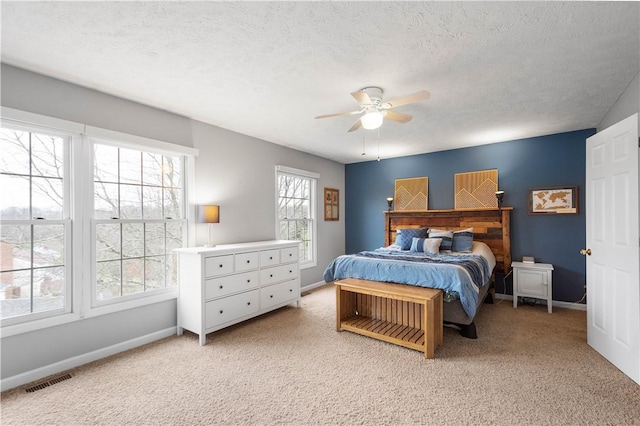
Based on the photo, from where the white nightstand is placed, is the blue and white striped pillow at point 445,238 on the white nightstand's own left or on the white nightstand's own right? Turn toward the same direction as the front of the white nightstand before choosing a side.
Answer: on the white nightstand's own right

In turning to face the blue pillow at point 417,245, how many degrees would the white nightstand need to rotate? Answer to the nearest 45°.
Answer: approximately 45° to its right

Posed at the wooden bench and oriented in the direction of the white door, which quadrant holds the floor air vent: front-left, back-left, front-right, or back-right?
back-right

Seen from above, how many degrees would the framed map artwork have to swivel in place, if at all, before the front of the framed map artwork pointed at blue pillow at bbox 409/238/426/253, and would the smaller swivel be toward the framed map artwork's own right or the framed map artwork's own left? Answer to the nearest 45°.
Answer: approximately 45° to the framed map artwork's own right

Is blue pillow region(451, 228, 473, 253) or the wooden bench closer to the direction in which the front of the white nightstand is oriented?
the wooden bench

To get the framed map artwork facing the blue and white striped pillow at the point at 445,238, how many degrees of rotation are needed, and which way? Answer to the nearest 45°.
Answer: approximately 45° to its right

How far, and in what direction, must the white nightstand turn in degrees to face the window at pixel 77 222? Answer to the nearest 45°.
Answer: approximately 45° to its right

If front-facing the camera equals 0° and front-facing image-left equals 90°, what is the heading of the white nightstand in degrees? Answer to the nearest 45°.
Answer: approximately 0°

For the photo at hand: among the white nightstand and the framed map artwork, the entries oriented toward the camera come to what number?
2
